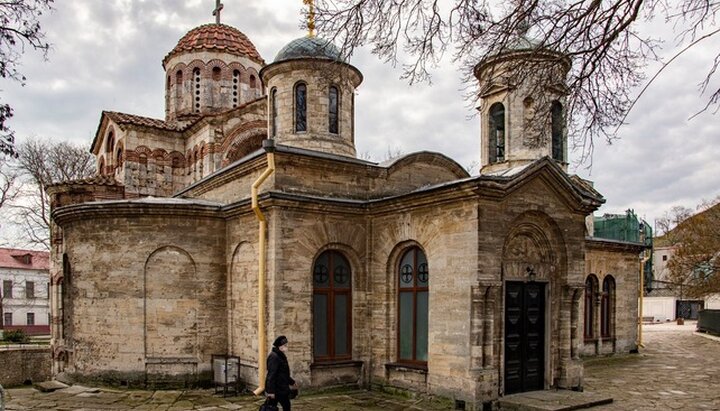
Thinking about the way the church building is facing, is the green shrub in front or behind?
behind

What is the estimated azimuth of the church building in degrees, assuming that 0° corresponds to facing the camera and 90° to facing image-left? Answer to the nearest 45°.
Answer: approximately 315°
